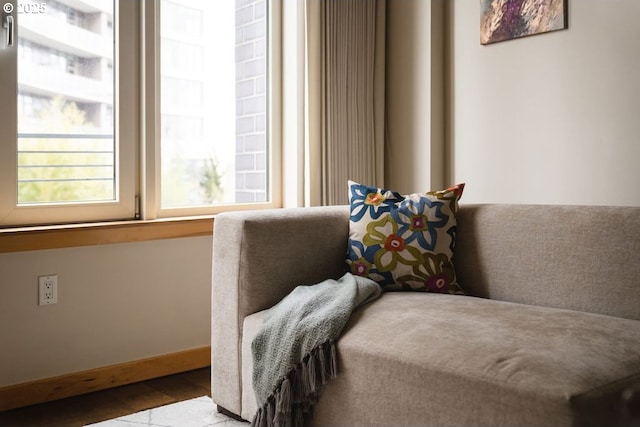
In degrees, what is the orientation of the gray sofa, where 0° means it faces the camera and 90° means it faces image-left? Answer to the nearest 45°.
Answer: approximately 45°

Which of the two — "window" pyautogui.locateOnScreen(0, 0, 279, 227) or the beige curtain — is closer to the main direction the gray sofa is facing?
the window

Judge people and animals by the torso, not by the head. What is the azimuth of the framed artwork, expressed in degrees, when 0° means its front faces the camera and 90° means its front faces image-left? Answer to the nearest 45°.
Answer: approximately 45°

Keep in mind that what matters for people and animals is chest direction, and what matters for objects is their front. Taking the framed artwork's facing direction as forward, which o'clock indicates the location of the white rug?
The white rug is roughly at 12 o'clock from the framed artwork.

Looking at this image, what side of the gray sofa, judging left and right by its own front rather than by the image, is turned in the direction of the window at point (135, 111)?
right
